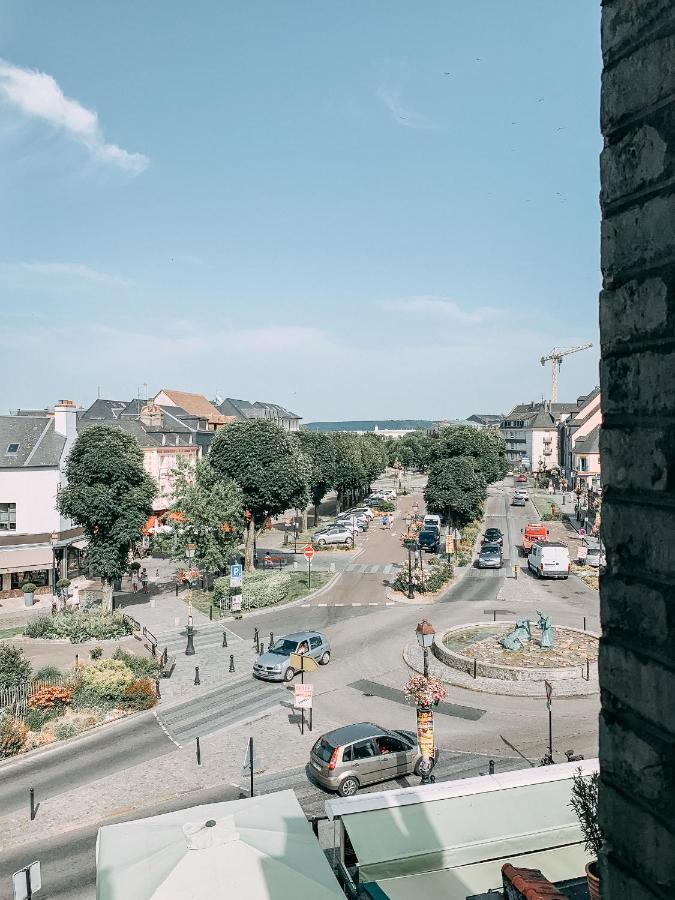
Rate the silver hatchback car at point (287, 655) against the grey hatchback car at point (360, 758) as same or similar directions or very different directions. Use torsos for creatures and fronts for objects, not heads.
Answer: very different directions

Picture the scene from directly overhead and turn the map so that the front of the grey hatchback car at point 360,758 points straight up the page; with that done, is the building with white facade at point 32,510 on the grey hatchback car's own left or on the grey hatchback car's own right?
on the grey hatchback car's own left

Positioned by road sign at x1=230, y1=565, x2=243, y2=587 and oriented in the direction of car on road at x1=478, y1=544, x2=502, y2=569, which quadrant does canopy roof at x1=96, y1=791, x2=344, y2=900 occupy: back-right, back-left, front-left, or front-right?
back-right

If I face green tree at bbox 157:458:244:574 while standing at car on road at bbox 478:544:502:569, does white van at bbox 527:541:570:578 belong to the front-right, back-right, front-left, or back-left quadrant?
back-left

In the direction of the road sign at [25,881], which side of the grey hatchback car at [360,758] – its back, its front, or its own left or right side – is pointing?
back

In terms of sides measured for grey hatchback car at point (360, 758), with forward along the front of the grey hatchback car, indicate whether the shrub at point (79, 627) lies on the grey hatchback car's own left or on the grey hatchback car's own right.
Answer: on the grey hatchback car's own left

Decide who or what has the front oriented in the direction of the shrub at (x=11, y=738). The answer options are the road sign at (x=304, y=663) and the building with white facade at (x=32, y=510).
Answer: the building with white facade

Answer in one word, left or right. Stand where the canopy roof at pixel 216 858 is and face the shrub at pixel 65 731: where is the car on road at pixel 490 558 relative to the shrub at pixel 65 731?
right

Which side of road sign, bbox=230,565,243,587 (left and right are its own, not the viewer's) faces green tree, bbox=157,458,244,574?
back

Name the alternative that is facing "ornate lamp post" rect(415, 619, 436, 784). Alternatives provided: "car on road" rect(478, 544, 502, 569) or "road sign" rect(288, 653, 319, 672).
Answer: the car on road
